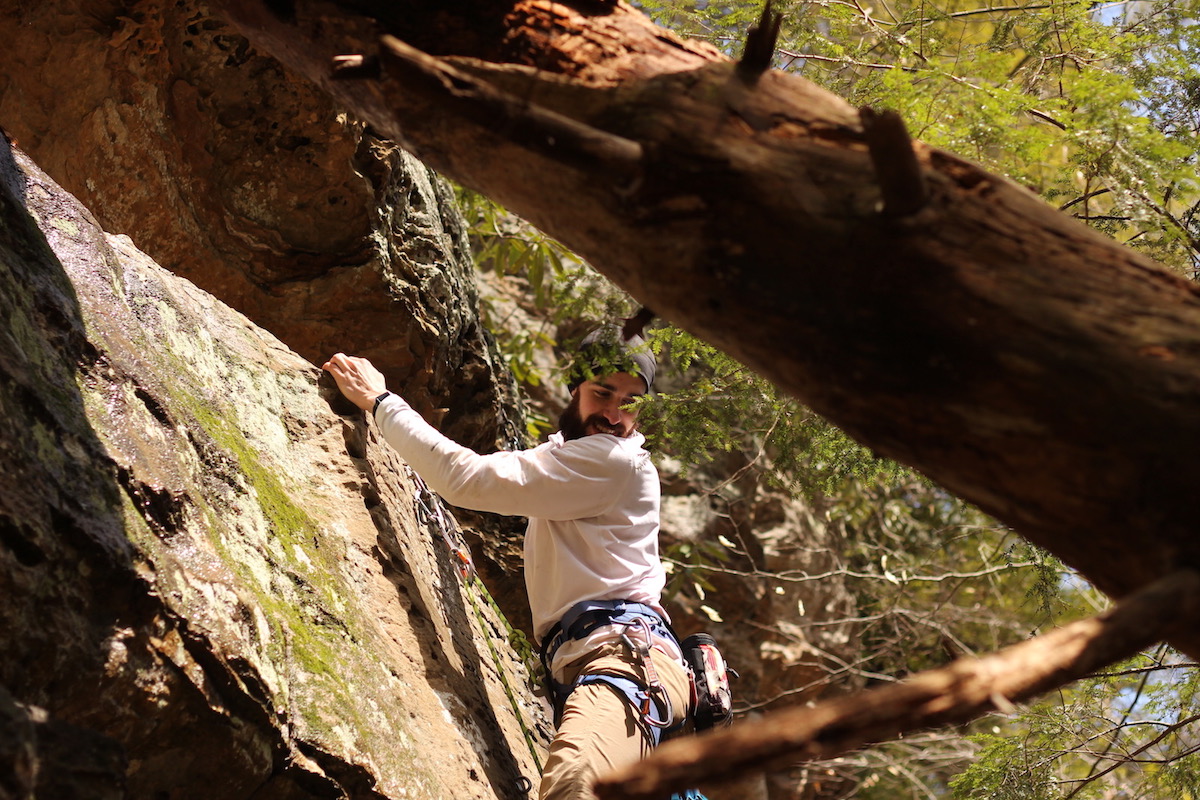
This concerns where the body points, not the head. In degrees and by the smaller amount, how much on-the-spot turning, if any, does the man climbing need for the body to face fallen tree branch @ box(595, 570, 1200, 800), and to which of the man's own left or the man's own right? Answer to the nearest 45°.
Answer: approximately 90° to the man's own left

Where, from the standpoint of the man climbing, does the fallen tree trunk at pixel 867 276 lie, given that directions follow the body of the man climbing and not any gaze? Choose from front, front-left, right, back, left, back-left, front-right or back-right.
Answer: left
